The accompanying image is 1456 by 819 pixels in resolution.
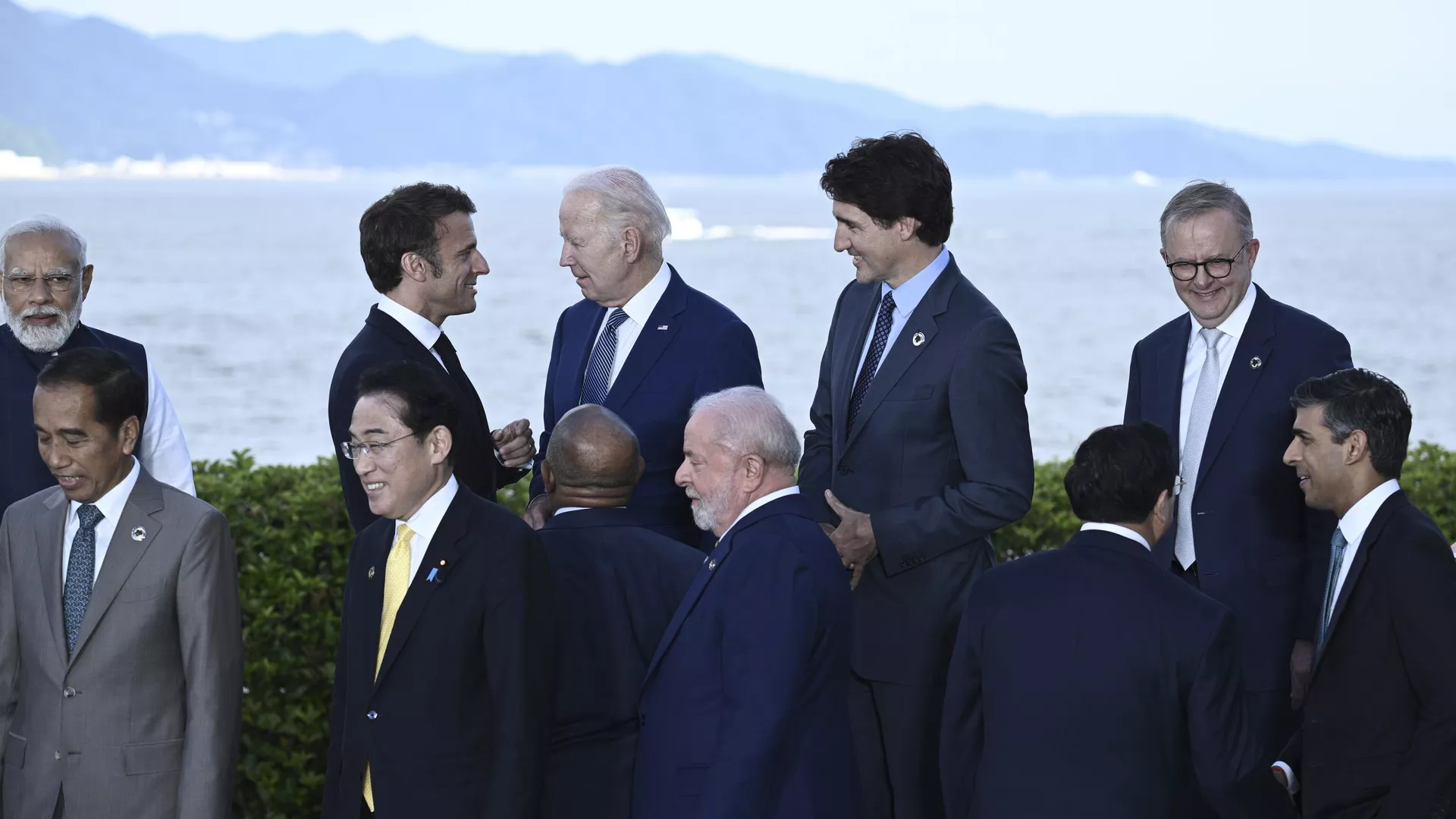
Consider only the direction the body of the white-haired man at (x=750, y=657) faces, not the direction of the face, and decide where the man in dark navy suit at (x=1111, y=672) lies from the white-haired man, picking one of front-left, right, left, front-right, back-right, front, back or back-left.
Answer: back

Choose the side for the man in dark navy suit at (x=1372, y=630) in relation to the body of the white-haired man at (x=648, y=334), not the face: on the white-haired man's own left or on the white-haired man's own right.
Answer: on the white-haired man's own left

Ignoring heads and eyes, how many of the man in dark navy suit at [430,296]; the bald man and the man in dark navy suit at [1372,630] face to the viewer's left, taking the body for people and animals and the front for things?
1

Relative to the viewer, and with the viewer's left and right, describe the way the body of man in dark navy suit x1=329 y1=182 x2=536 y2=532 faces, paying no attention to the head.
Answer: facing to the right of the viewer

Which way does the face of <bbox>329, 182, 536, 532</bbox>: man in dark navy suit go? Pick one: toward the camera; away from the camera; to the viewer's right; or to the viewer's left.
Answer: to the viewer's right

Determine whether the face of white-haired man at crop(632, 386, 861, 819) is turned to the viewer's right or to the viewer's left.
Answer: to the viewer's left

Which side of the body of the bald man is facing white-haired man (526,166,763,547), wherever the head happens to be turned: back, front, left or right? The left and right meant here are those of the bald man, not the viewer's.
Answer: front

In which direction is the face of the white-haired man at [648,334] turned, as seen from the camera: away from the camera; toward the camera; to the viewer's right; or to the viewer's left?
to the viewer's left

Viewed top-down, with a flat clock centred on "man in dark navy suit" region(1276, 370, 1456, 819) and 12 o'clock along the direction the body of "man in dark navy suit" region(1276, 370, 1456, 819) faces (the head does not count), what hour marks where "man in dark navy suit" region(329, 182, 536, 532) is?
"man in dark navy suit" region(329, 182, 536, 532) is roughly at 12 o'clock from "man in dark navy suit" region(1276, 370, 1456, 819).

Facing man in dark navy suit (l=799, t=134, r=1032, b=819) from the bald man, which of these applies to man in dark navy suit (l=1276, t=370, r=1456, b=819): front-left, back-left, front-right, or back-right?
front-right

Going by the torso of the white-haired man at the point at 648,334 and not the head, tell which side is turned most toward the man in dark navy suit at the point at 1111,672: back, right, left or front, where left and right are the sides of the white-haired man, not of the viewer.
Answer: left

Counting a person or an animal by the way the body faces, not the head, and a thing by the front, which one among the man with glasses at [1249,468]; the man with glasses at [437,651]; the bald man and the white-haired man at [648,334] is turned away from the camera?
the bald man

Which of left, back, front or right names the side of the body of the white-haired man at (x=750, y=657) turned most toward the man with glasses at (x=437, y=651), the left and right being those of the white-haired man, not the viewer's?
front

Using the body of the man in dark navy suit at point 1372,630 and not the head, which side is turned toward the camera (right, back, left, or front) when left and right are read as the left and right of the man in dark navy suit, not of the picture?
left

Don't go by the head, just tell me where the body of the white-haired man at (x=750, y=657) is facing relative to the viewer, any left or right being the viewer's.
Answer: facing to the left of the viewer

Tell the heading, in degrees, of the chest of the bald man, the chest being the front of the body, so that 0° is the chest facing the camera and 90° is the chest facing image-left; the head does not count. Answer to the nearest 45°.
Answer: approximately 180°

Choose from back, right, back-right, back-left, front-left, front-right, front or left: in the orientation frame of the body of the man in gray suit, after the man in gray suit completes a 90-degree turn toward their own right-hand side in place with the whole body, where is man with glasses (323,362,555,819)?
back

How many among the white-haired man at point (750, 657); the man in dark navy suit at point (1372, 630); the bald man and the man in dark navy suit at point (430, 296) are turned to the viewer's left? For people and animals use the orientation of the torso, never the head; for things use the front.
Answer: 2

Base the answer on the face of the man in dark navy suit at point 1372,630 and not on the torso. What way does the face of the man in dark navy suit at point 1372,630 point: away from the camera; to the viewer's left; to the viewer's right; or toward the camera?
to the viewer's left

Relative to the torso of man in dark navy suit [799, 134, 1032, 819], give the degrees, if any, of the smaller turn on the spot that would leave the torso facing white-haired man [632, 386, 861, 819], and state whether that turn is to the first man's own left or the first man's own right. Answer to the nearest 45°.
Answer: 0° — they already face them
